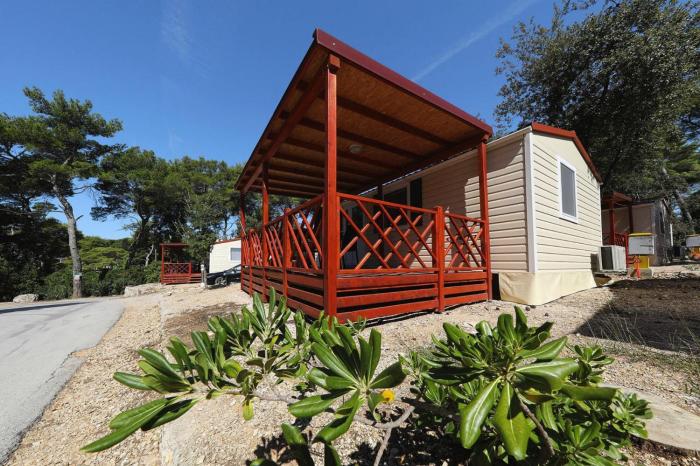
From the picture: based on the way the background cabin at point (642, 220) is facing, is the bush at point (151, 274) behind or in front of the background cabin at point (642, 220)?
in front

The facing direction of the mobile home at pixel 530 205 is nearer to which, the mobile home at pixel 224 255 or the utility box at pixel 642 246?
the mobile home

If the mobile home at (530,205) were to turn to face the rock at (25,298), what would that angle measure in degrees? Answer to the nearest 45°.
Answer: approximately 45° to its right

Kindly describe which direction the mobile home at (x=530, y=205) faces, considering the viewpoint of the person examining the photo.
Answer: facing the viewer and to the left of the viewer

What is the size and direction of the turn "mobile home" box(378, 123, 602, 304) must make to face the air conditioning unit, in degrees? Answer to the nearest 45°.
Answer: approximately 180°

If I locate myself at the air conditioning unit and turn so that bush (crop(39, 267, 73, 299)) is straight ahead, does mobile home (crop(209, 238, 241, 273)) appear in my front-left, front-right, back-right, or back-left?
front-right

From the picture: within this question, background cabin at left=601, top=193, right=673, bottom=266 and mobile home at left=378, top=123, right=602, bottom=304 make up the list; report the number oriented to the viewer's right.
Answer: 0

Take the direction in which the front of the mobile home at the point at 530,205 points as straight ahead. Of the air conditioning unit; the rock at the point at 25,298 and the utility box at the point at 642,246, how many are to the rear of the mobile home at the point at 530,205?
2

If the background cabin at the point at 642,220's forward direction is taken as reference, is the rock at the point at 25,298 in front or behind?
in front

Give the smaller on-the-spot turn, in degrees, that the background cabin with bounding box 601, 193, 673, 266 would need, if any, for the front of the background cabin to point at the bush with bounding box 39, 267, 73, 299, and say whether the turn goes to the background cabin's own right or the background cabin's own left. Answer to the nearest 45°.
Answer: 0° — it already faces it

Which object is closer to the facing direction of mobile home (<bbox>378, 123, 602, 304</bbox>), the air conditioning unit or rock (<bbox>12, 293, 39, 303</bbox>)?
the rock

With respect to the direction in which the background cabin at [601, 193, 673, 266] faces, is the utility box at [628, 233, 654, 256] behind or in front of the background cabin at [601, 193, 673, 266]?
in front

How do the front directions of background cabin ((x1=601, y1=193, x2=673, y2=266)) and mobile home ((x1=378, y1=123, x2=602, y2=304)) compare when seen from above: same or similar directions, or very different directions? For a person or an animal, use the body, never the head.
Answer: same or similar directions
